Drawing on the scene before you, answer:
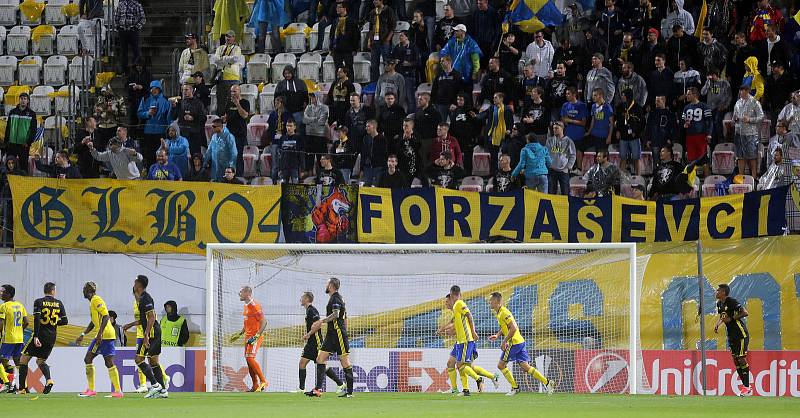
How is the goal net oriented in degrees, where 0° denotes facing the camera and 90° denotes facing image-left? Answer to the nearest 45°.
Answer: approximately 0°

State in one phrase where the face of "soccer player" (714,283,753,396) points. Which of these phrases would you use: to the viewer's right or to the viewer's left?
to the viewer's left

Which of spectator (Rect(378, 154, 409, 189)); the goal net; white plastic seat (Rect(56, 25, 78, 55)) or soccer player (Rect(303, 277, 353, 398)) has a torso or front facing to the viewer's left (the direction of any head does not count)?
the soccer player

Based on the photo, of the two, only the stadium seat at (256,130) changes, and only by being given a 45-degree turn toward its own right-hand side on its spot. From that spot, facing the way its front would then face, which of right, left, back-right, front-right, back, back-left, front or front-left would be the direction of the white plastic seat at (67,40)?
right

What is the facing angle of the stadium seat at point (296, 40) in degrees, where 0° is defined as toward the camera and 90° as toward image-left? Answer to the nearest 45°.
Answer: approximately 0°

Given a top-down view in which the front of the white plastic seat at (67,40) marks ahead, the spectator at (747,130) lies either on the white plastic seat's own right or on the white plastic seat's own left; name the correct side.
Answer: on the white plastic seat's own left

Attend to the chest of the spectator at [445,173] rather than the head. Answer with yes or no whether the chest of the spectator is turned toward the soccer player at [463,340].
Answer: yes

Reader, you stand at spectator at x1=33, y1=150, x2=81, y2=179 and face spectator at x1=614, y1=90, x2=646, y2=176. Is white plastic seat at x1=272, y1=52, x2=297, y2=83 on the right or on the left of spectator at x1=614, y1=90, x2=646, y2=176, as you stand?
left
